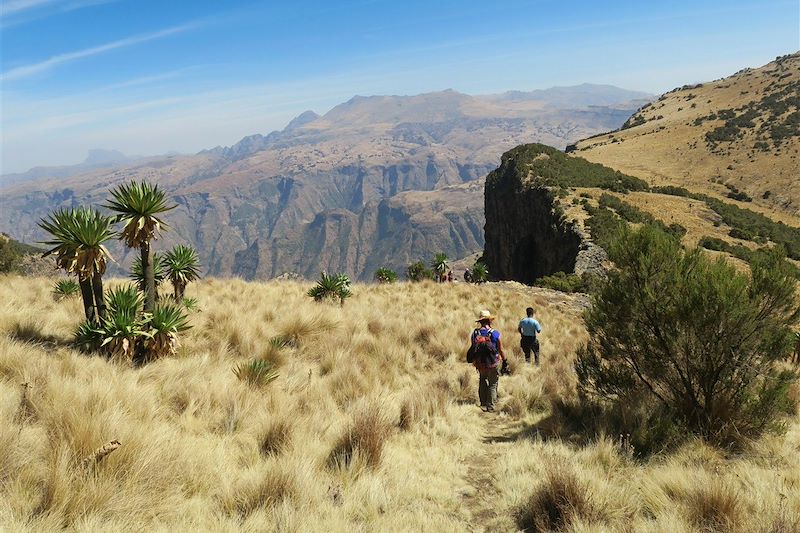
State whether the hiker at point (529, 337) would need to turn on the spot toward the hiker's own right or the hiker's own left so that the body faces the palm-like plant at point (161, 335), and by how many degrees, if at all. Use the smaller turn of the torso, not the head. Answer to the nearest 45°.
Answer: approximately 135° to the hiker's own left

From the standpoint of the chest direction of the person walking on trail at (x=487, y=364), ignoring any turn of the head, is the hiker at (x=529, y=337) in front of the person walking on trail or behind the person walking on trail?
in front

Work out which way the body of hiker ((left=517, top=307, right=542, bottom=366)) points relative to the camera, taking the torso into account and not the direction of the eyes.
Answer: away from the camera

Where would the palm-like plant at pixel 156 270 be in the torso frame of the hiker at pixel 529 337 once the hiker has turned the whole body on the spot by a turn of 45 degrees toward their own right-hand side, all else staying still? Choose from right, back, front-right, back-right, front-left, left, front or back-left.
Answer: back-left

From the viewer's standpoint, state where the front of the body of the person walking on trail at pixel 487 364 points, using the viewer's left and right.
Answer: facing away from the viewer

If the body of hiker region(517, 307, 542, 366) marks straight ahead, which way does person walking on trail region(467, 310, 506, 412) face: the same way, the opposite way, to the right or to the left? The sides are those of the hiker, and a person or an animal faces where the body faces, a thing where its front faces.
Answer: the same way

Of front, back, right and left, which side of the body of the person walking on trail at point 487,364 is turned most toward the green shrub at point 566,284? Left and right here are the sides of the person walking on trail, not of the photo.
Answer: front

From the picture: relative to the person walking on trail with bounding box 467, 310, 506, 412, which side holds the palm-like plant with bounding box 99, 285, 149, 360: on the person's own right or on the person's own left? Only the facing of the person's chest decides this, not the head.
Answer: on the person's own left

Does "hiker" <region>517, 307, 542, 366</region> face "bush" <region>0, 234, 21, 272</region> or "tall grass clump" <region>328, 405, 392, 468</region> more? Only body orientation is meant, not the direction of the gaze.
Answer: the bush

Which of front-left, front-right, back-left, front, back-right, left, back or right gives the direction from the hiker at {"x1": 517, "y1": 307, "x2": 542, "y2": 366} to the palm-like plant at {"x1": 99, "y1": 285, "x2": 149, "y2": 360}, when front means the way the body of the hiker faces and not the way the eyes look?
back-left

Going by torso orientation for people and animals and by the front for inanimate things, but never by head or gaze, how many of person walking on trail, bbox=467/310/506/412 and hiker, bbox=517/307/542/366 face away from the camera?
2

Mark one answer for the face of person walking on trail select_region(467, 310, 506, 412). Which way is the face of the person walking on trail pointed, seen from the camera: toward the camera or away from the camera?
away from the camera

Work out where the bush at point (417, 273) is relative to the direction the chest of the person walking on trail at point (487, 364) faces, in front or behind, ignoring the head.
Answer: in front

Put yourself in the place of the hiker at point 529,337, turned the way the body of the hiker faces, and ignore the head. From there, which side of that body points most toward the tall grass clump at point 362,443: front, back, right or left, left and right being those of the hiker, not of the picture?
back
